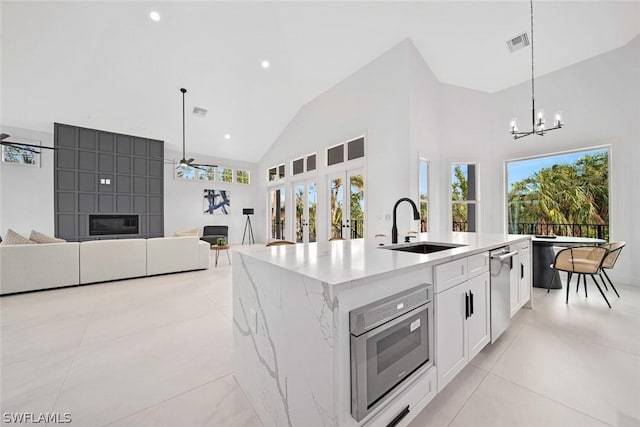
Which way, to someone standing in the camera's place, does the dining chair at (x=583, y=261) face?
facing away from the viewer and to the left of the viewer

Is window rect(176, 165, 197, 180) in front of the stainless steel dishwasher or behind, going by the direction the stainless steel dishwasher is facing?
behind

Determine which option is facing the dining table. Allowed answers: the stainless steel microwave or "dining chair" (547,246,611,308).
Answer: the dining chair

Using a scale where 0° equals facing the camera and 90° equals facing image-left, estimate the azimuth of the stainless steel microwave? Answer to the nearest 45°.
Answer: approximately 315°

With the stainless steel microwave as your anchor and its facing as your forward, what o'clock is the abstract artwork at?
The abstract artwork is roughly at 6 o'clock from the stainless steel microwave.

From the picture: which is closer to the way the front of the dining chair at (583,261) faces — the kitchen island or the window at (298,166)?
the window

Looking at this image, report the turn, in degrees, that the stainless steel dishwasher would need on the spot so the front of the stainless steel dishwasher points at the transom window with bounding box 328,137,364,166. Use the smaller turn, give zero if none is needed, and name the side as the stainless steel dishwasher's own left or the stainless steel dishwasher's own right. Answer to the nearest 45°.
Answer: approximately 135° to the stainless steel dishwasher's own left

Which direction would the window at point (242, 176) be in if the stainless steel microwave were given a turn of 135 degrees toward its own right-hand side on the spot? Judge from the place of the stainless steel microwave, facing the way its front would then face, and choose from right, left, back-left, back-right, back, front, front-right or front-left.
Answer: front-right

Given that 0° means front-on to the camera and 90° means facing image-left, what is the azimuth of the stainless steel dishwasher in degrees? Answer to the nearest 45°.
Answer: approximately 270°
